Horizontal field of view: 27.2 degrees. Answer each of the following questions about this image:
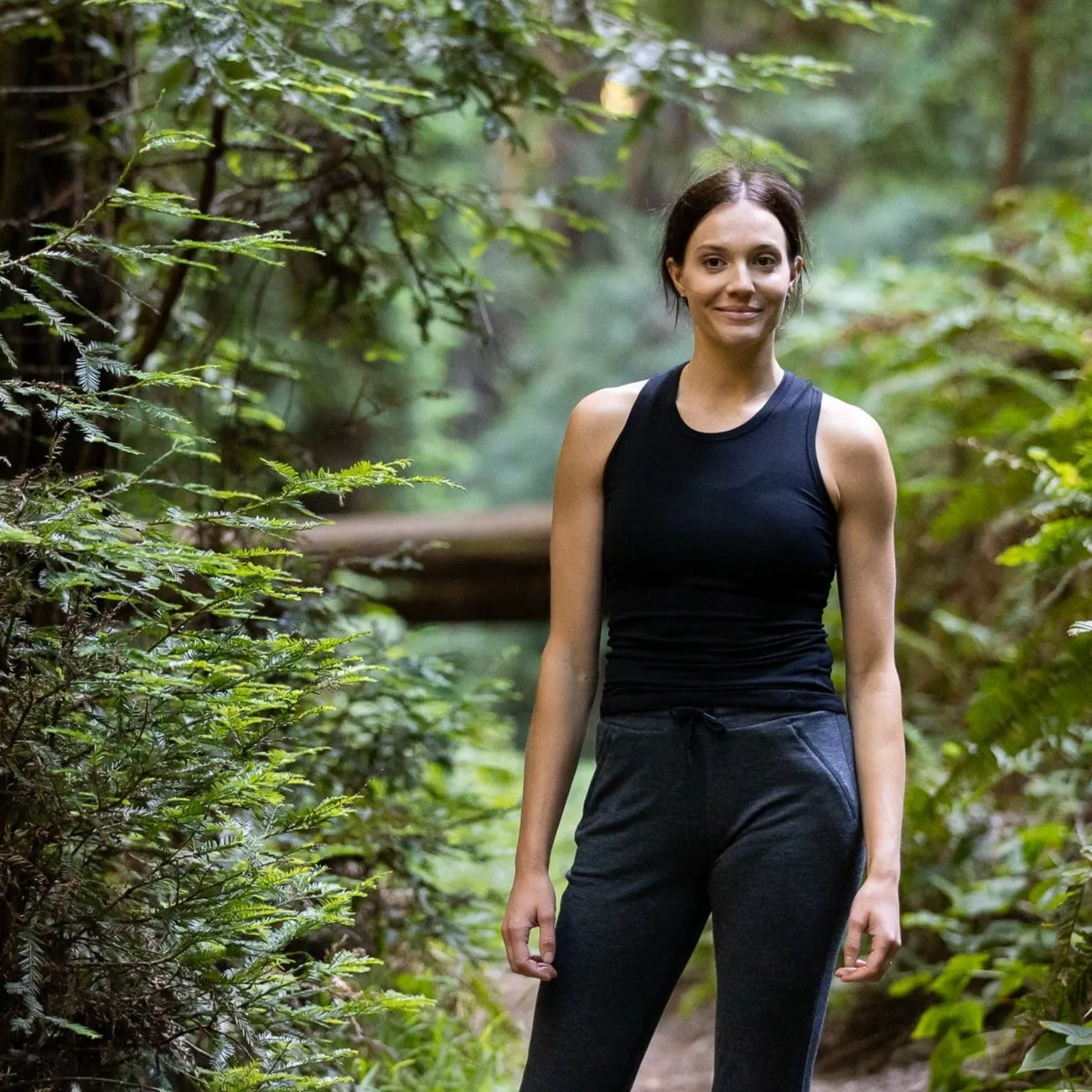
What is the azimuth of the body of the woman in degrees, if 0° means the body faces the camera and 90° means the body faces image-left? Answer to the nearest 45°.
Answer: approximately 0°

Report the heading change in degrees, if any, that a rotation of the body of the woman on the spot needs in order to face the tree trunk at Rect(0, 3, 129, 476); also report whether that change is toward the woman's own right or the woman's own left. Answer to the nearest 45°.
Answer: approximately 135° to the woman's own right
